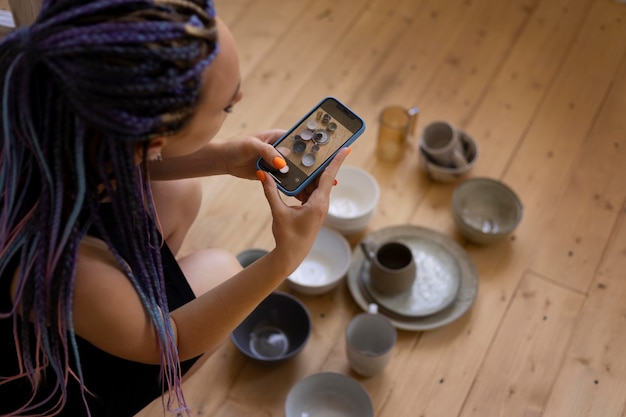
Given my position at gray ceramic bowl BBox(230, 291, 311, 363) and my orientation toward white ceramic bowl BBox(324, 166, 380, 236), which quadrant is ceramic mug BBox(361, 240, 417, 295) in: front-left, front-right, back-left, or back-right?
front-right

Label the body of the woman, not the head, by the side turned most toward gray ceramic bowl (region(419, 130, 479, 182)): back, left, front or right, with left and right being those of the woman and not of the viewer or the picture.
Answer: front

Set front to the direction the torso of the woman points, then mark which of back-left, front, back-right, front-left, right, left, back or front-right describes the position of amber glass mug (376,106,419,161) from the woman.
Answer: front

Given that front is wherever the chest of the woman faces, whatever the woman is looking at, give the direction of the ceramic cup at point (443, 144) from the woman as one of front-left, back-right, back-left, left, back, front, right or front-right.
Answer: front

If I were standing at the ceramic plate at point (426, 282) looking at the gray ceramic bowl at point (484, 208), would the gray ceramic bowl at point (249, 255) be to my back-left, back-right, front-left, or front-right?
back-left

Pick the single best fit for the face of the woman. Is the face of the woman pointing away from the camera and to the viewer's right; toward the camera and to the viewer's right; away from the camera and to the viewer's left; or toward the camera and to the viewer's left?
away from the camera and to the viewer's right

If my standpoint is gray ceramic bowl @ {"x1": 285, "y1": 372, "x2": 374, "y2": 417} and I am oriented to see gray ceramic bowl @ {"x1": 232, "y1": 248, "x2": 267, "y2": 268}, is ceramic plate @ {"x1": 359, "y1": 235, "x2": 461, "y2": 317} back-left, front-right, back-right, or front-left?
front-right

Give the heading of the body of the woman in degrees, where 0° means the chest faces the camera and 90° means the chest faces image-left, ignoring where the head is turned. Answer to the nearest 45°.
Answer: approximately 225°

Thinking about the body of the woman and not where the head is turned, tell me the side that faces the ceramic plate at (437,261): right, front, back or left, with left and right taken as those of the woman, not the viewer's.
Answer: front
